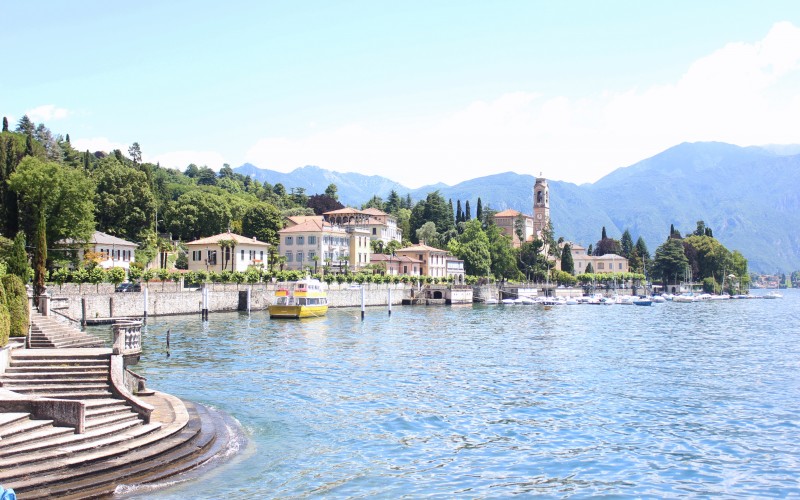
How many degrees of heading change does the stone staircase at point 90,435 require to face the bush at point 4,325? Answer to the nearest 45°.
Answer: approximately 135° to its right

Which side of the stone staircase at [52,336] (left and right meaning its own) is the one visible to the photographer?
front

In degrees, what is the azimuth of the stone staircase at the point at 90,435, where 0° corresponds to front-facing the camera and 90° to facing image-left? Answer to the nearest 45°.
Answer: approximately 0°

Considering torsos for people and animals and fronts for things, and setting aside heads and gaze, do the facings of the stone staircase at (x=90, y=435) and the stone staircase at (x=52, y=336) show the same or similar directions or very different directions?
same or similar directions

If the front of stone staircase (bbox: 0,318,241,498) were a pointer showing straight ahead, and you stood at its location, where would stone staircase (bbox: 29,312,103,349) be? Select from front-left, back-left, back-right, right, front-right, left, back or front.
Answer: back

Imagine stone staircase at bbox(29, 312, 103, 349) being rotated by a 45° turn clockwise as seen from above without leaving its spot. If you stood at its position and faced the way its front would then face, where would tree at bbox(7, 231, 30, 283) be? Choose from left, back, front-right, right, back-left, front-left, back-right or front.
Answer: back-right

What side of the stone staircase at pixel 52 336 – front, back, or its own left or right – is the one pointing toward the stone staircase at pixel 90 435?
front

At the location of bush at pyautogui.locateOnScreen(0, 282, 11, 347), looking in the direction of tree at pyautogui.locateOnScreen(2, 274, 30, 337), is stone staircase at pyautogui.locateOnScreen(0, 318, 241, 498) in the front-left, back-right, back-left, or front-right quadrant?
back-right
